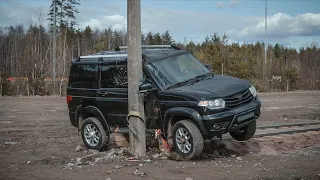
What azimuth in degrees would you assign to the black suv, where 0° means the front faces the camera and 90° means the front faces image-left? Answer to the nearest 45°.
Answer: approximately 315°

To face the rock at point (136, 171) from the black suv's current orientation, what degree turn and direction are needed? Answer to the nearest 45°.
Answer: approximately 45° to its right

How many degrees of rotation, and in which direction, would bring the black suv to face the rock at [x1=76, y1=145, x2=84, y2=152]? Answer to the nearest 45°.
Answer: approximately 180°
